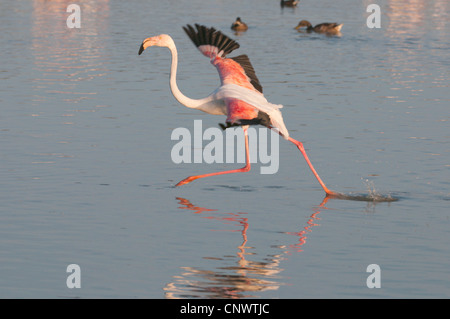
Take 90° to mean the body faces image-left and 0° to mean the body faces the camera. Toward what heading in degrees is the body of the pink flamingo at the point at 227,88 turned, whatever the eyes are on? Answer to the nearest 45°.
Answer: approximately 90°

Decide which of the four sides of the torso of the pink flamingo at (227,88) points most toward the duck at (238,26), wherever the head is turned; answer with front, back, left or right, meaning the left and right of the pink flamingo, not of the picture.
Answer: right

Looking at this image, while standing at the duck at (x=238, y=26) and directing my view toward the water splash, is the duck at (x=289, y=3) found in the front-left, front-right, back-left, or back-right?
back-left

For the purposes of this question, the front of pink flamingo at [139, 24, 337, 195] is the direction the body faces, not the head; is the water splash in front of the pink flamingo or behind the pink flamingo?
behind

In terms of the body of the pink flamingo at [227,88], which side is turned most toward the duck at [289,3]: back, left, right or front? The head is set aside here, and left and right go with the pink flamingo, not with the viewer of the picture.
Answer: right
